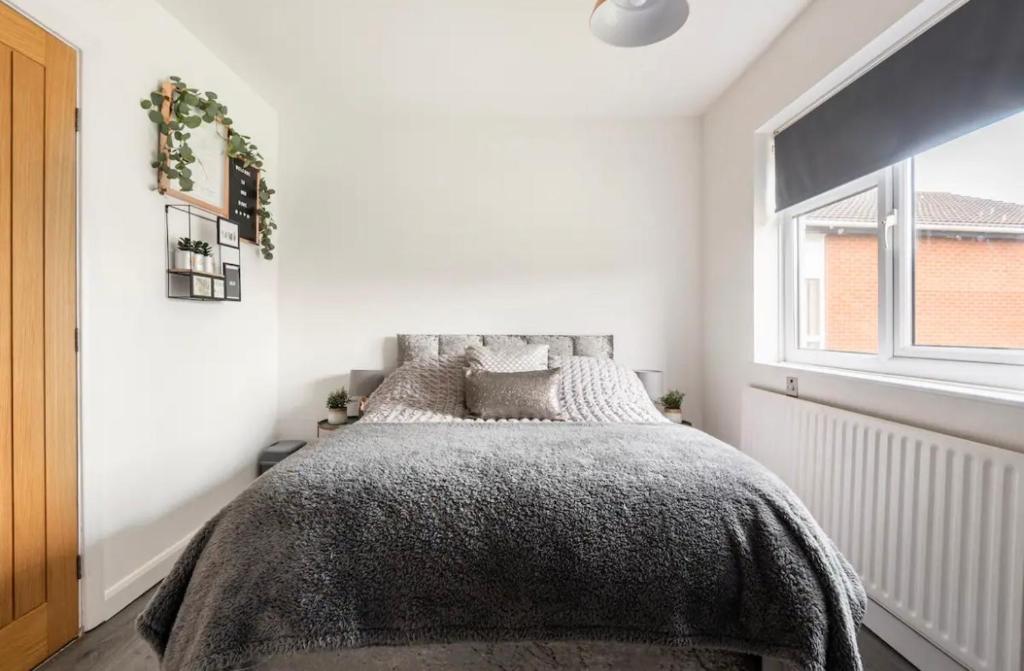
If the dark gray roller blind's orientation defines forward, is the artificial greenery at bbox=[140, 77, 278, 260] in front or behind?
in front

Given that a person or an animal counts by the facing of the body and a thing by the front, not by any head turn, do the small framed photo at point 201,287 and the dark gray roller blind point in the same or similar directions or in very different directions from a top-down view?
very different directions

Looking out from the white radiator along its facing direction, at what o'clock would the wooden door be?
The wooden door is roughly at 12 o'clock from the white radiator.

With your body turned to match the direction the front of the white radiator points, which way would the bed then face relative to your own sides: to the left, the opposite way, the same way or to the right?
to the left

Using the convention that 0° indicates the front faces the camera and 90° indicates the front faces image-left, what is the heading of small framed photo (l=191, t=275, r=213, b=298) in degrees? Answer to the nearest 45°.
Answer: approximately 315°

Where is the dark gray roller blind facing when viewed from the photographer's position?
facing the viewer and to the left of the viewer

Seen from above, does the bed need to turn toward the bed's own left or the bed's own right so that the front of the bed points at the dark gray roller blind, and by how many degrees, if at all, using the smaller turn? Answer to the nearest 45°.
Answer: approximately 90° to the bed's own left

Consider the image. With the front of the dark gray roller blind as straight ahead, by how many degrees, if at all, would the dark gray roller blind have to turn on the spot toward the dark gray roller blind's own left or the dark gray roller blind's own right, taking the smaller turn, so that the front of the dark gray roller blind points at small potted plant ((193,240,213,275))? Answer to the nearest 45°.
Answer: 0° — it already faces it

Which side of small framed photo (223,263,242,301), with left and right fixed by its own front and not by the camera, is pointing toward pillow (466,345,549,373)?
front

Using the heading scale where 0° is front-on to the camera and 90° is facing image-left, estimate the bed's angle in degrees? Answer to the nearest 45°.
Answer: approximately 0°

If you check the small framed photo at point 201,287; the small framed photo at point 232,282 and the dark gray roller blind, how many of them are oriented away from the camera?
0

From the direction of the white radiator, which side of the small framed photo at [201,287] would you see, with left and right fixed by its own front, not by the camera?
front

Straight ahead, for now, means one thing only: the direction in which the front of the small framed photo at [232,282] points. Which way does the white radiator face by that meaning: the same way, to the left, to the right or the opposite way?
the opposite way

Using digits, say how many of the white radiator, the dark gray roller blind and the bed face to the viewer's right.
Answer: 0

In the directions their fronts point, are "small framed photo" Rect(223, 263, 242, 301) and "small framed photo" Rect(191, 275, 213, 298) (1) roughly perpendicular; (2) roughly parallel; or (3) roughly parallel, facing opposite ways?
roughly parallel

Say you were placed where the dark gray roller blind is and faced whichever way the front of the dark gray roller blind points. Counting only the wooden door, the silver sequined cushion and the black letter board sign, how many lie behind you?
0
